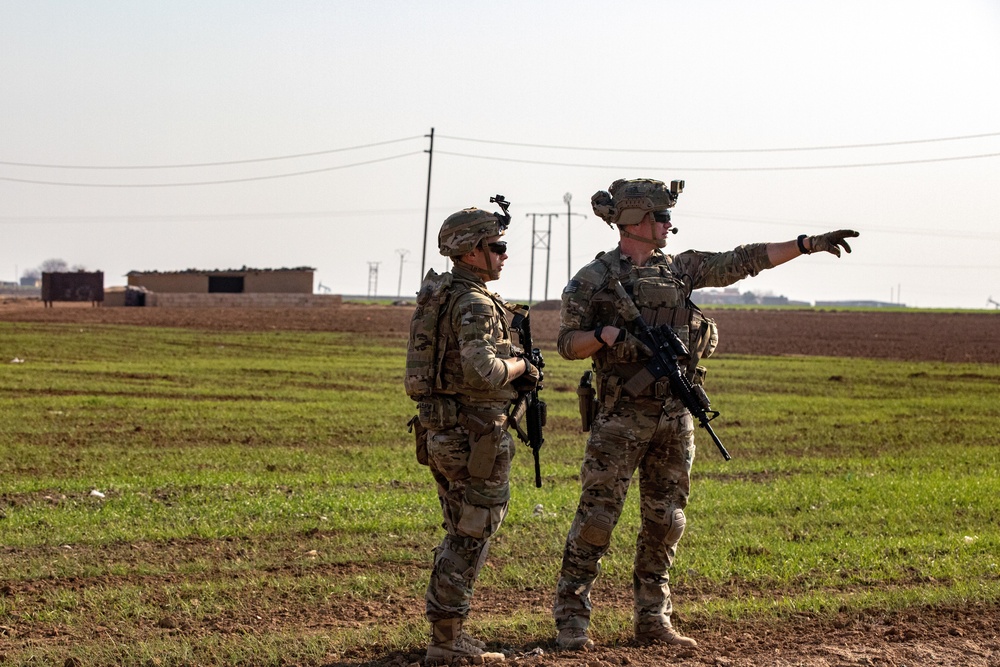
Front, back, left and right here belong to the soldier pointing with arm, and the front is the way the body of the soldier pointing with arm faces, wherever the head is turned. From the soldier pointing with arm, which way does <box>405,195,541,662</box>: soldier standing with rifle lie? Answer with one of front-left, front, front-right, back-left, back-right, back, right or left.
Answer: right

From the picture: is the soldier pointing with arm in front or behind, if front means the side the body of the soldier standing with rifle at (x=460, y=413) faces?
in front

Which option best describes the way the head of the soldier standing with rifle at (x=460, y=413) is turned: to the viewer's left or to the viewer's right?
to the viewer's right

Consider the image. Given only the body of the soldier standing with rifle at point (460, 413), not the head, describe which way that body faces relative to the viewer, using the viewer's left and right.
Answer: facing to the right of the viewer

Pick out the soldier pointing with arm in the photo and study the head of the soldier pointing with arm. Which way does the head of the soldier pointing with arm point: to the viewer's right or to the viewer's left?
to the viewer's right

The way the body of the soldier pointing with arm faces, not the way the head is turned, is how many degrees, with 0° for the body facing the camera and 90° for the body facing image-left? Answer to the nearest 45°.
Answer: approximately 315°

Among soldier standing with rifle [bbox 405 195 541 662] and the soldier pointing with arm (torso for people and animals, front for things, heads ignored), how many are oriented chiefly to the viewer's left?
0
